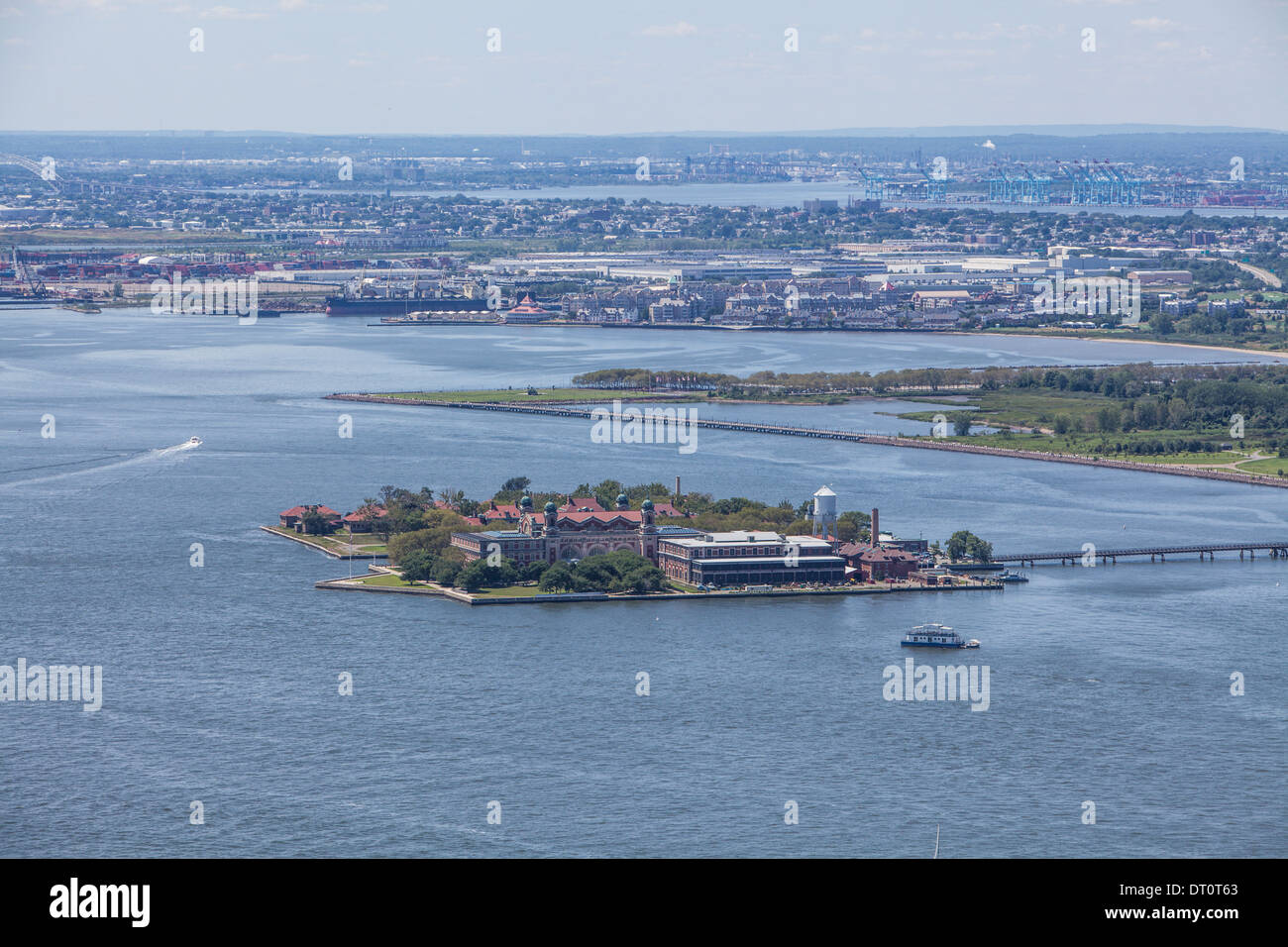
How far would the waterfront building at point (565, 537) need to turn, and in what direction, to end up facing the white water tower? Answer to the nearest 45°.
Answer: approximately 90° to its left

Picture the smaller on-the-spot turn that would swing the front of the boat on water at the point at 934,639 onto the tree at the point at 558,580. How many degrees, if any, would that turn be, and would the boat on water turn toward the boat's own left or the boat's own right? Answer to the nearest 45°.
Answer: approximately 45° to the boat's own right

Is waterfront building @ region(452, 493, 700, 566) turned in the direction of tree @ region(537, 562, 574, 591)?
yes

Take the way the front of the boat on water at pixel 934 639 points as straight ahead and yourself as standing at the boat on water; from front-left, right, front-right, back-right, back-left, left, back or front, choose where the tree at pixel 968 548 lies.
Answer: right

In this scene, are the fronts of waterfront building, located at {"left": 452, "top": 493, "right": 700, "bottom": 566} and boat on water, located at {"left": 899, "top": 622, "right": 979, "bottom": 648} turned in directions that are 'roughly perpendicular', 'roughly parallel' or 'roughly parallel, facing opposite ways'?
roughly perpendicular

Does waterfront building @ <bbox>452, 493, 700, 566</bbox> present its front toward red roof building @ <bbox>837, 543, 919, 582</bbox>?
no

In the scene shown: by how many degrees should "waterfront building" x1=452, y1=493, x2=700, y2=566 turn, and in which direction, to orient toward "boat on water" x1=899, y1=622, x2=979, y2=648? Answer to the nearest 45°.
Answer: approximately 45° to its left

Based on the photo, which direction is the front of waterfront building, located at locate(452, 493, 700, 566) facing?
toward the camera

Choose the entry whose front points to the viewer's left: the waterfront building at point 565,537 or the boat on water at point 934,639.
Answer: the boat on water

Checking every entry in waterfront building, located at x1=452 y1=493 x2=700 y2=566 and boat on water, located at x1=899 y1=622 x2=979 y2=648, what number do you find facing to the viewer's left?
1

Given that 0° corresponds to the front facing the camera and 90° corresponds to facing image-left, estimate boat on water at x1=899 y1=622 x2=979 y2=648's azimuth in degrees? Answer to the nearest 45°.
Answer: approximately 90°

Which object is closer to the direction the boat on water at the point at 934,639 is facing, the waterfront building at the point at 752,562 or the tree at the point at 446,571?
the tree

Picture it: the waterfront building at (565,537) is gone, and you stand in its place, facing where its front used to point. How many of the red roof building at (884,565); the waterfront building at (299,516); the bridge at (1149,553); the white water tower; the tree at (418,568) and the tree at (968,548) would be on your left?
4

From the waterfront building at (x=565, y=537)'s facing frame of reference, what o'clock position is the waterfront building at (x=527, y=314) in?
the waterfront building at (x=527, y=314) is roughly at 6 o'clock from the waterfront building at (x=565, y=537).

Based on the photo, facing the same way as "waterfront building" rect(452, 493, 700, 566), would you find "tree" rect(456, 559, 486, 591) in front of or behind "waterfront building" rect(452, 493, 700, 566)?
in front
